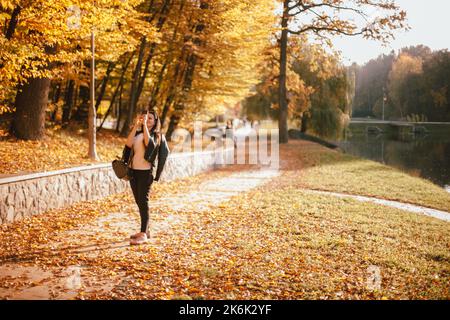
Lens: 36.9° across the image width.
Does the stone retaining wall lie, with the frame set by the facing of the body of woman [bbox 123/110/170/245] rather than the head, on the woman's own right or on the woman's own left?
on the woman's own right

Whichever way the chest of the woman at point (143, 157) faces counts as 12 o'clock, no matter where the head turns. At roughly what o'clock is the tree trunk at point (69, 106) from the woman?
The tree trunk is roughly at 4 o'clock from the woman.

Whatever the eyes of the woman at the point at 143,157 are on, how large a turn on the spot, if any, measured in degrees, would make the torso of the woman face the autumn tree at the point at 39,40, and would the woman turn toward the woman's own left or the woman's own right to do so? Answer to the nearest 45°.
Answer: approximately 90° to the woman's own right

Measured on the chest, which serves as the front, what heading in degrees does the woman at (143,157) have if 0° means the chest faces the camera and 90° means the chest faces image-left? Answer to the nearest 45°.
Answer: approximately 45°
